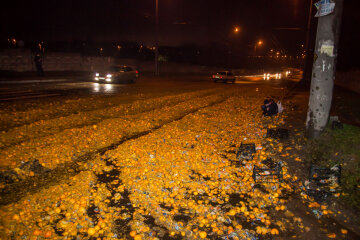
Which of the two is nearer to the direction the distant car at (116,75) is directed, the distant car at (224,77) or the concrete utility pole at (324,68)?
the concrete utility pole

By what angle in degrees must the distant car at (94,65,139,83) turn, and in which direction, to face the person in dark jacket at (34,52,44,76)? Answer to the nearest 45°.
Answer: approximately 45° to its right

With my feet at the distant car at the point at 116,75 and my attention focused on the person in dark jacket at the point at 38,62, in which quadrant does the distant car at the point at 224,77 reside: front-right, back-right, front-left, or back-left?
back-right

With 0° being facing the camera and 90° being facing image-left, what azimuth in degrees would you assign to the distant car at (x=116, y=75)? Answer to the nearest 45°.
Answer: approximately 45°

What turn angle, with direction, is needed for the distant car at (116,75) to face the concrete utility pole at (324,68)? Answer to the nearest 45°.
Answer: approximately 45° to its left

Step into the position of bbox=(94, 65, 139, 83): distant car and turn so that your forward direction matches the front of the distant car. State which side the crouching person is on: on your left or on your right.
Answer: on your left
